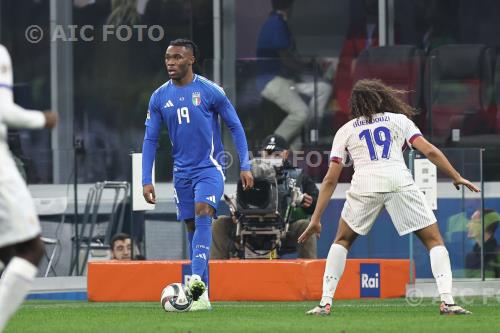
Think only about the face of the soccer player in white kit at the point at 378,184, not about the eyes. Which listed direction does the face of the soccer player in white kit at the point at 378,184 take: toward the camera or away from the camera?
away from the camera

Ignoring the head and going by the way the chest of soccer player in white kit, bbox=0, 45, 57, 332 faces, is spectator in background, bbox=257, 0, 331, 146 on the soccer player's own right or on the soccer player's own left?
on the soccer player's own left

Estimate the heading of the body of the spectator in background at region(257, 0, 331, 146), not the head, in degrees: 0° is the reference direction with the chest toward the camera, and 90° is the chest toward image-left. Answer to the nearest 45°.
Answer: approximately 270°

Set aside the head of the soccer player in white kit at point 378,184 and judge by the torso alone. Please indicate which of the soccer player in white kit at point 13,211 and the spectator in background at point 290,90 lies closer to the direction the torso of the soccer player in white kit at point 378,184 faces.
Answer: the spectator in background

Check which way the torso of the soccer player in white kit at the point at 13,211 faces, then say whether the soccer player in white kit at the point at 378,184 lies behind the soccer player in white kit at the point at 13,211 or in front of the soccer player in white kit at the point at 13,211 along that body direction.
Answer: in front

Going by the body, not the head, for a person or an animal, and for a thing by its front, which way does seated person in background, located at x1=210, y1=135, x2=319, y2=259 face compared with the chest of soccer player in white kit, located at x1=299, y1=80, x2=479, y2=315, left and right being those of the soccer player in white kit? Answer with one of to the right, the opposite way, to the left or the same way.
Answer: the opposite way

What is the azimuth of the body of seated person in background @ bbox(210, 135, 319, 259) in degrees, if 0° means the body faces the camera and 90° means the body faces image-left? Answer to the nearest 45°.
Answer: approximately 0°

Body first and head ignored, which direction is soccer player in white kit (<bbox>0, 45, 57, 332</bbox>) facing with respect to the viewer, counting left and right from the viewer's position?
facing to the right of the viewer

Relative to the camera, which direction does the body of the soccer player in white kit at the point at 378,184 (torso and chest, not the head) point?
away from the camera
